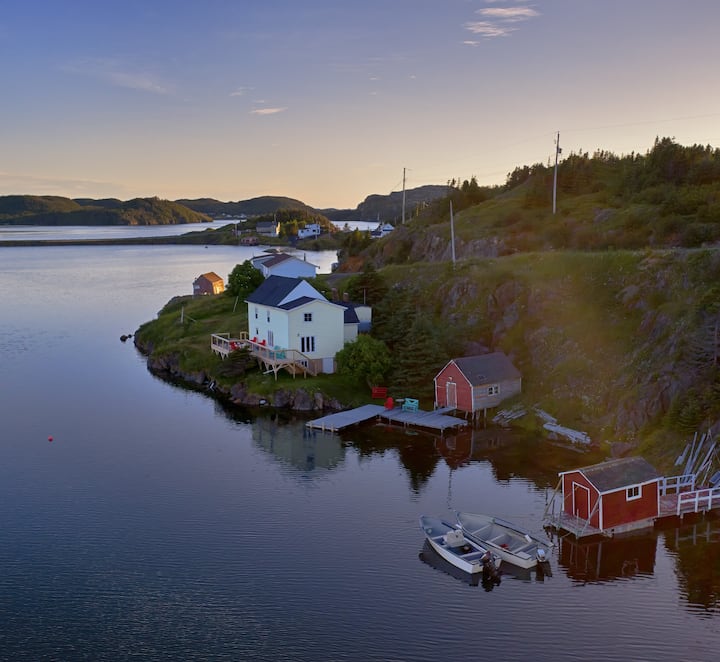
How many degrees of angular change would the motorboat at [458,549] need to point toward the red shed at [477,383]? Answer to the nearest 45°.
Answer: approximately 45° to its right

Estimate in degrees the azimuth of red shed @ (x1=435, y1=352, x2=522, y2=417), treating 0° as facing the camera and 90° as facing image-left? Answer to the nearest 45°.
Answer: approximately 45°

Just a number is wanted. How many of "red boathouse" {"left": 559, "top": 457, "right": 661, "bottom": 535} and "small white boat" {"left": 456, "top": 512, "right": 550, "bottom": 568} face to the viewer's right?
0

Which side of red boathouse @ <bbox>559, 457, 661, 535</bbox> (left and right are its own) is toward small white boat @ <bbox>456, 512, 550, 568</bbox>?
front

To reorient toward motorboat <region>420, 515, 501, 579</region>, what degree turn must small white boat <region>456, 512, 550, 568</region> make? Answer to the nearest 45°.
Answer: approximately 90° to its left

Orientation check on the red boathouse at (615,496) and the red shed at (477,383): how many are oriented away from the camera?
0

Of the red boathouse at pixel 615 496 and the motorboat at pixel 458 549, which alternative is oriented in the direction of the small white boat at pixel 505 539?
the red boathouse

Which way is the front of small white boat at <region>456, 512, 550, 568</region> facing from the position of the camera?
facing away from the viewer and to the left of the viewer

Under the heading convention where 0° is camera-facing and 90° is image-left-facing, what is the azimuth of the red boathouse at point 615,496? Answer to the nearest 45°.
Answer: approximately 45°

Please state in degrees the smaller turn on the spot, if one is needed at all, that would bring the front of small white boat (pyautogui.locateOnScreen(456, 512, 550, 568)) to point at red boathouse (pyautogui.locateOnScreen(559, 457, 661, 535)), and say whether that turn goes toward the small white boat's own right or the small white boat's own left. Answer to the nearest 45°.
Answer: approximately 90° to the small white boat's own right

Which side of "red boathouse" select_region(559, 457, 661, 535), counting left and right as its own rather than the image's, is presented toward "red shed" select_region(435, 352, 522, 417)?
right

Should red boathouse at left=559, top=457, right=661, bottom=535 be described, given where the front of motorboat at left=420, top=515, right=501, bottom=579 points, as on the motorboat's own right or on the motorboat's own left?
on the motorboat's own right

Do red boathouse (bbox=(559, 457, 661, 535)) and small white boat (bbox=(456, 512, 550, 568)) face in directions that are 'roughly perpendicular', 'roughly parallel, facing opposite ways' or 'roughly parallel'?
roughly perpendicular

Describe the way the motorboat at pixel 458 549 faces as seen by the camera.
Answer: facing away from the viewer and to the left of the viewer

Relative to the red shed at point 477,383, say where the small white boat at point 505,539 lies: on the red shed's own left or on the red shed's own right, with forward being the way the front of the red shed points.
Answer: on the red shed's own left
